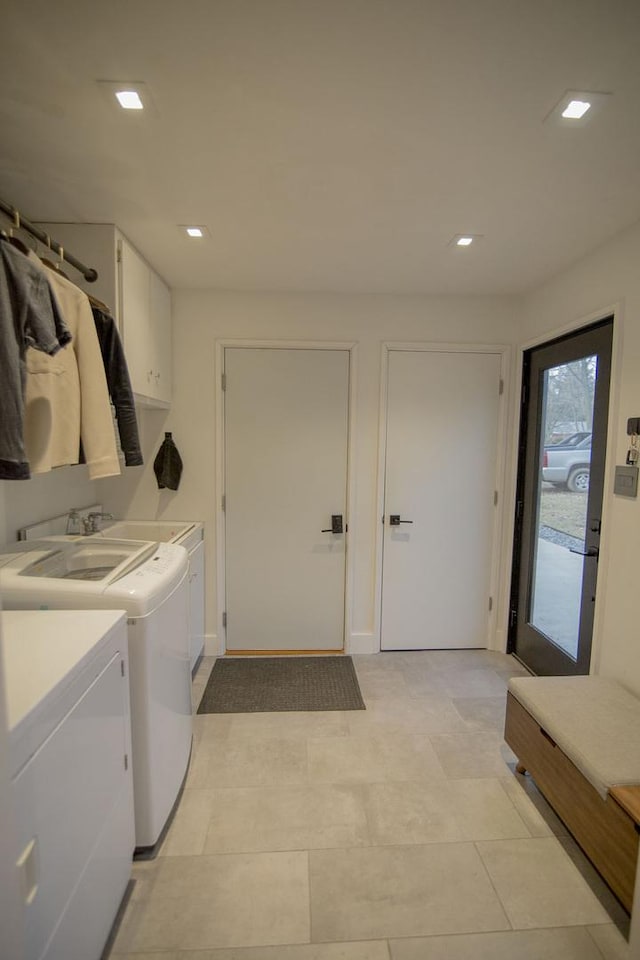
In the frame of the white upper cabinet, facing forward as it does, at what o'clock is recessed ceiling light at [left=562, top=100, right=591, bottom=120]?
The recessed ceiling light is roughly at 2 o'clock from the white upper cabinet.

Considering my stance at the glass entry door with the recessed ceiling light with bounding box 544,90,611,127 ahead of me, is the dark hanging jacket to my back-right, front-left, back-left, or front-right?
front-right

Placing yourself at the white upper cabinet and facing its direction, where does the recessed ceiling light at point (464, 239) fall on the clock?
The recessed ceiling light is roughly at 1 o'clock from the white upper cabinet.

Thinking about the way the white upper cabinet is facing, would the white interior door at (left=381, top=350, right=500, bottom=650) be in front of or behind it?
in front

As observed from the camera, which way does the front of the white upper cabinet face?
facing to the right of the viewer

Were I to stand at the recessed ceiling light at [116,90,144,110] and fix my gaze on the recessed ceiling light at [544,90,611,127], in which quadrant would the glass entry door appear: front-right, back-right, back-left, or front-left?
front-left

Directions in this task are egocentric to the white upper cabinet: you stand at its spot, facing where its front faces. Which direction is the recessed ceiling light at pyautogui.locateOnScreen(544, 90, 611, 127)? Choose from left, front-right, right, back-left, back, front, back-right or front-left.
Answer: front-right
